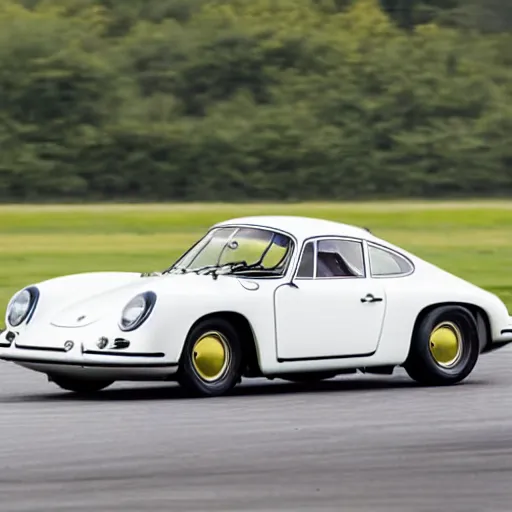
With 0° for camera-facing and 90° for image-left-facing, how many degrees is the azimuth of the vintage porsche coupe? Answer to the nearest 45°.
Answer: approximately 45°
